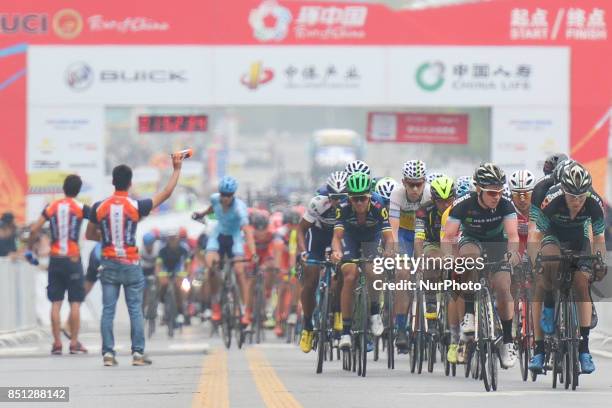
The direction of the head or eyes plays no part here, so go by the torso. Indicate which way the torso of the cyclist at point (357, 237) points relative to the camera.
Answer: toward the camera

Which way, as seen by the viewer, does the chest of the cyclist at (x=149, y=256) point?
toward the camera

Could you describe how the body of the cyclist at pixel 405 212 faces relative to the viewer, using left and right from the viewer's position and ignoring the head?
facing the viewer

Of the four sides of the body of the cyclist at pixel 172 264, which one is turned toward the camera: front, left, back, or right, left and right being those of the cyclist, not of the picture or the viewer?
front

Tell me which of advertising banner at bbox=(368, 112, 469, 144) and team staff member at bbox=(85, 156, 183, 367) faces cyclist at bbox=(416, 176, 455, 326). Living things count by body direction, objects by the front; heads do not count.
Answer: the advertising banner

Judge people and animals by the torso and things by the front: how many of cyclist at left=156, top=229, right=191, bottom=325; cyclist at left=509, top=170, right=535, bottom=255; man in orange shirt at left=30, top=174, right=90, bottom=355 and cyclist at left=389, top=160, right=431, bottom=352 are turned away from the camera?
1

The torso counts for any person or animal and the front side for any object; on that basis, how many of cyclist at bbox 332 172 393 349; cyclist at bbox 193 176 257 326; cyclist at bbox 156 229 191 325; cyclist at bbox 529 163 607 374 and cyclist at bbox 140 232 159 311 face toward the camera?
5

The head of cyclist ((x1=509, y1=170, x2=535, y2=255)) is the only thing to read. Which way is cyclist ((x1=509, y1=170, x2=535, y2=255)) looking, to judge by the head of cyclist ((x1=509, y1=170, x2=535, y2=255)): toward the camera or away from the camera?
toward the camera

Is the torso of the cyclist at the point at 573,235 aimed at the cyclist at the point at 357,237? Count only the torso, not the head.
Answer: no

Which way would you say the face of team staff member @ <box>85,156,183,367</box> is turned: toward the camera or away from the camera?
away from the camera

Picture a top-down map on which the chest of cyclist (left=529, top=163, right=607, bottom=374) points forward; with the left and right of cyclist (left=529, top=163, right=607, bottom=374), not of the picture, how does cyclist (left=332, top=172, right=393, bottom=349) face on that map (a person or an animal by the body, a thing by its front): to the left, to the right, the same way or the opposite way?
the same way

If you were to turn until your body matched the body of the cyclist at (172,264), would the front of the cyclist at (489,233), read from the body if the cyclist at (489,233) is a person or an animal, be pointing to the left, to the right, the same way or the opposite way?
the same way

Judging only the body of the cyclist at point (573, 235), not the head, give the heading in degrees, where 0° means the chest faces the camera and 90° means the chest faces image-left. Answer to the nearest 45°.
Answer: approximately 0°

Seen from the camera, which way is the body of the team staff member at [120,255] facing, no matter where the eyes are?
away from the camera

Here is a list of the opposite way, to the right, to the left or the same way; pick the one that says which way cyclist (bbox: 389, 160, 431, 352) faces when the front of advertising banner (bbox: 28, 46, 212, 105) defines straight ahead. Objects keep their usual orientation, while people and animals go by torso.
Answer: the same way

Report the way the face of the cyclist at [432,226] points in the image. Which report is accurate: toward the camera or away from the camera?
toward the camera
